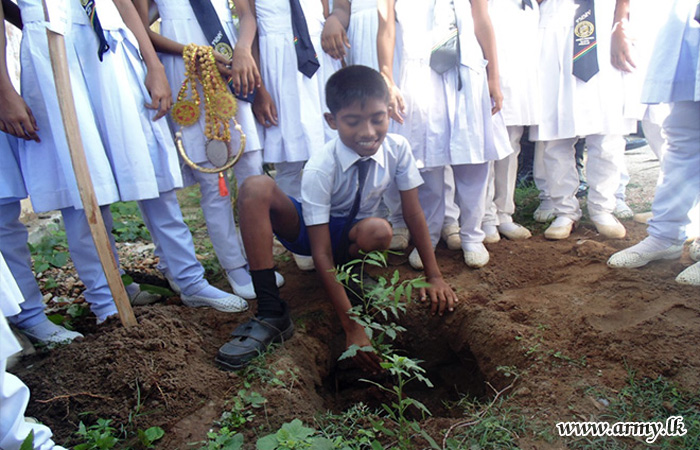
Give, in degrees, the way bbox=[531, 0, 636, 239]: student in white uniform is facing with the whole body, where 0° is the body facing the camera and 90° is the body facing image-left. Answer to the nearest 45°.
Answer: approximately 0°

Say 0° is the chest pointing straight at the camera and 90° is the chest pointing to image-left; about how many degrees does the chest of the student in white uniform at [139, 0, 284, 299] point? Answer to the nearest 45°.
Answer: approximately 315°

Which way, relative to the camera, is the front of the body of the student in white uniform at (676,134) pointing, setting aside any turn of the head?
to the viewer's left

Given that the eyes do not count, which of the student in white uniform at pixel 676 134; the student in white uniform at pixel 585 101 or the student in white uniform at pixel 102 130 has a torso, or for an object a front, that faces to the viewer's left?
the student in white uniform at pixel 676 134

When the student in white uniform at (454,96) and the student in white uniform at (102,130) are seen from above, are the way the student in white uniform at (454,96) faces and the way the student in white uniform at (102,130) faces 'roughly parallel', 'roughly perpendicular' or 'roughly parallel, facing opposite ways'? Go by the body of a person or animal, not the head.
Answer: roughly perpendicular
